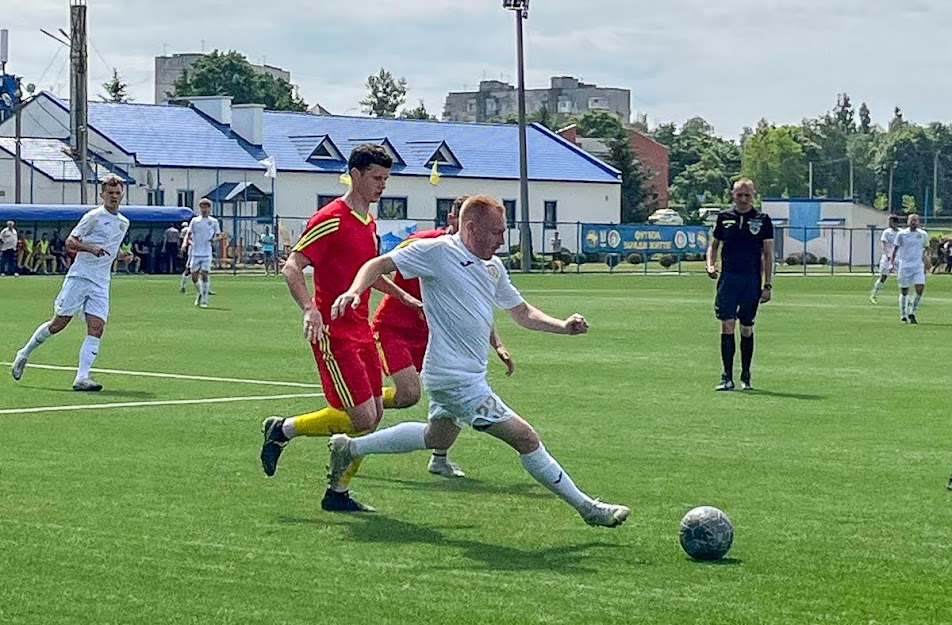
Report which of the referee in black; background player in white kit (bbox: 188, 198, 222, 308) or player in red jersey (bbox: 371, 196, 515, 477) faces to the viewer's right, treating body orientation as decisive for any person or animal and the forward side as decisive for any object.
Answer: the player in red jersey

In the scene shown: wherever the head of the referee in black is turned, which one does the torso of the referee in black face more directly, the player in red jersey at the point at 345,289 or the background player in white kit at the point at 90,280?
the player in red jersey

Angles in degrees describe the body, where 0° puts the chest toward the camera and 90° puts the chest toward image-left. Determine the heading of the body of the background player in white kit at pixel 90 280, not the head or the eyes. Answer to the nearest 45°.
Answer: approximately 315°

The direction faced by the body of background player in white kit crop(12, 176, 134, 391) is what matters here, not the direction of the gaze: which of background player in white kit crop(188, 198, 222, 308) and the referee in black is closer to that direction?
the referee in black

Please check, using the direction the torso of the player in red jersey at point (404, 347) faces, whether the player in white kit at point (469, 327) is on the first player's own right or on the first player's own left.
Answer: on the first player's own right

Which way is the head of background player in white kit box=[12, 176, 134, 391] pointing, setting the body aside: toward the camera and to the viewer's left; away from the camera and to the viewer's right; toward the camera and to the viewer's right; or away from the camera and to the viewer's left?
toward the camera and to the viewer's right

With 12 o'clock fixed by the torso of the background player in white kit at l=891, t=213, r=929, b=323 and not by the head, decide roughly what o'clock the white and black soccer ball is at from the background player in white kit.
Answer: The white and black soccer ball is roughly at 12 o'clock from the background player in white kit.

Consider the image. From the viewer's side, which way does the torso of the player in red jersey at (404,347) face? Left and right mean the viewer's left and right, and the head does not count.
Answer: facing to the right of the viewer

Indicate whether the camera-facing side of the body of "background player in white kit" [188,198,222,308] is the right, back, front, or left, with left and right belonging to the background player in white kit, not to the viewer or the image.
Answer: front

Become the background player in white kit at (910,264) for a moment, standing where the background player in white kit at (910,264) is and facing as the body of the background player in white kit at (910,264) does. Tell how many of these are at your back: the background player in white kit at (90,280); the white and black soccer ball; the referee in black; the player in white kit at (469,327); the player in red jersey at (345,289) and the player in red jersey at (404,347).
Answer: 0

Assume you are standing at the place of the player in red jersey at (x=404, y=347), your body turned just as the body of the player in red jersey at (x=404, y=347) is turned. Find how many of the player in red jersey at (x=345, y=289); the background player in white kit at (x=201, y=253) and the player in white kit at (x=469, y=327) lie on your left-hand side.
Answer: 1

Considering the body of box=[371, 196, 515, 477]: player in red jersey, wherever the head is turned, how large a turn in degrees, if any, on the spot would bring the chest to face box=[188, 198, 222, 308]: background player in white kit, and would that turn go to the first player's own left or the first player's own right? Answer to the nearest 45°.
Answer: approximately 90° to the first player's own left

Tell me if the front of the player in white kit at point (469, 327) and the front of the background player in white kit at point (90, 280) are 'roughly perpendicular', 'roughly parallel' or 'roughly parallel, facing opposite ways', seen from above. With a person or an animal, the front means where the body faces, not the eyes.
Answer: roughly parallel

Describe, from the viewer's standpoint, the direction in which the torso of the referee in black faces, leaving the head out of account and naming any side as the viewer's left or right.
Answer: facing the viewer

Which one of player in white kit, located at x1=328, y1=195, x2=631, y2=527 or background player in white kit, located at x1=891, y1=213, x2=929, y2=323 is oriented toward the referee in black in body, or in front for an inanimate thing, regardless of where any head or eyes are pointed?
the background player in white kit

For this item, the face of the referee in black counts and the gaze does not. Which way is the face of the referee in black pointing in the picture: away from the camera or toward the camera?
toward the camera

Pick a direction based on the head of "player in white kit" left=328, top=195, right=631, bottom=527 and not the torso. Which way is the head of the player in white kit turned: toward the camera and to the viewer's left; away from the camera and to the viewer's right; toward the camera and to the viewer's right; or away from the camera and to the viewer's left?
toward the camera and to the viewer's right

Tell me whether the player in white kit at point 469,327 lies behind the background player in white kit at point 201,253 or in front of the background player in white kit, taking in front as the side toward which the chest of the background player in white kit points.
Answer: in front

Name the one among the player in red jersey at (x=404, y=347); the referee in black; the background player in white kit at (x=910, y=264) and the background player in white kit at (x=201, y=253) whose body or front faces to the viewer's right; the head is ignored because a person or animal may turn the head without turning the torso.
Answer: the player in red jersey

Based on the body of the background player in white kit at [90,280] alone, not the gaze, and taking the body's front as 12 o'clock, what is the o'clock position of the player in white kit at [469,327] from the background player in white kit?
The player in white kit is roughly at 1 o'clock from the background player in white kit.
